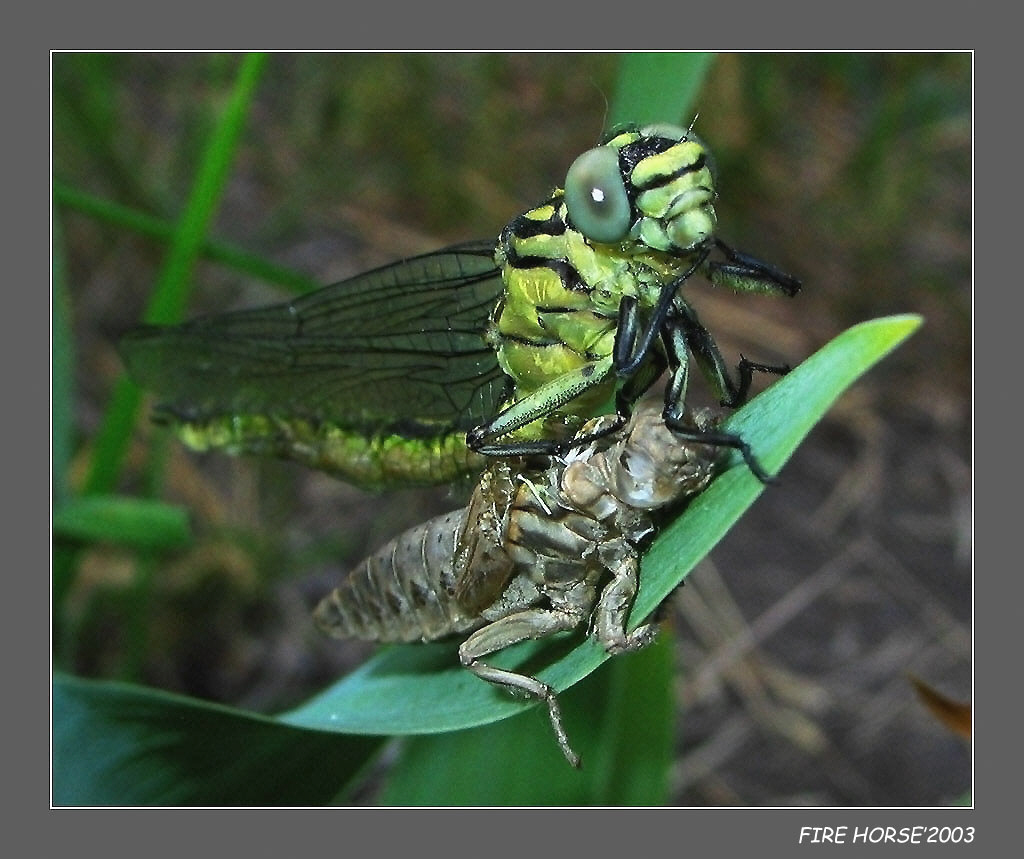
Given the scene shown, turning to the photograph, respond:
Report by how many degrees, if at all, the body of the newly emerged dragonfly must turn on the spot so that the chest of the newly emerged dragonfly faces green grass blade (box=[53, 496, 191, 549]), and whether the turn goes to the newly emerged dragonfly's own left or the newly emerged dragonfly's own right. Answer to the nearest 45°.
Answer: approximately 180°

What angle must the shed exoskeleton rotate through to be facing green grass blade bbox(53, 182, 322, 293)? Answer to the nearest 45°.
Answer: approximately 135° to its left

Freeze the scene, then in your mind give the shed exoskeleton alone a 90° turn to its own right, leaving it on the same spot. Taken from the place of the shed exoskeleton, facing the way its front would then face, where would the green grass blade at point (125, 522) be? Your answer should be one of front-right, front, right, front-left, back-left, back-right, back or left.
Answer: back-right

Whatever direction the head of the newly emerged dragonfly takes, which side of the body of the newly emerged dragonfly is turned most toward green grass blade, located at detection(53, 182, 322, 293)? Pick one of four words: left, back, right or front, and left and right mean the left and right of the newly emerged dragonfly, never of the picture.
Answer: back

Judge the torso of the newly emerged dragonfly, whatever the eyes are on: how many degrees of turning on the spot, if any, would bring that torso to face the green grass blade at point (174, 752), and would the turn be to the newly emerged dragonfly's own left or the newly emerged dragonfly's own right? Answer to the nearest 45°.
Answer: approximately 90° to the newly emerged dragonfly's own right

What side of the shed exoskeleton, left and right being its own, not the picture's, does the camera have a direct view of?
right

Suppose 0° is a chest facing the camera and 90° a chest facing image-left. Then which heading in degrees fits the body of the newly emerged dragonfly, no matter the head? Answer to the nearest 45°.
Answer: approximately 315°

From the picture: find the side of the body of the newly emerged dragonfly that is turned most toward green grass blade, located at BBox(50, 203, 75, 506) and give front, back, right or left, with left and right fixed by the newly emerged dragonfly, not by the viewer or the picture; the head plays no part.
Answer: back
